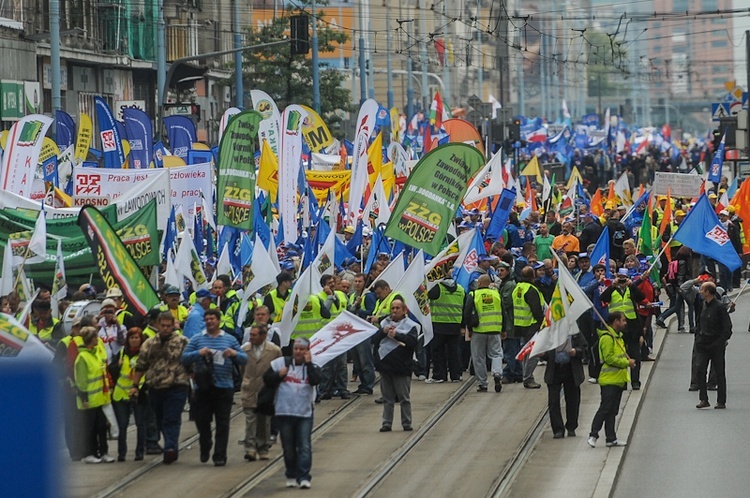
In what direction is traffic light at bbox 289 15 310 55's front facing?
away from the camera

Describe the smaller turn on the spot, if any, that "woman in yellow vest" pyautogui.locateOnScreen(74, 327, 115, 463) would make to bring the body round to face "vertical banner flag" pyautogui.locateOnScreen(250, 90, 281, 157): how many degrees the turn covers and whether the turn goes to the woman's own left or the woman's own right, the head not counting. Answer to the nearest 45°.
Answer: approximately 135° to the woman's own left

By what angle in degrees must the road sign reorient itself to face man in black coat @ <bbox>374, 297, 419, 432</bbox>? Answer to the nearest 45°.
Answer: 0° — it already faces them

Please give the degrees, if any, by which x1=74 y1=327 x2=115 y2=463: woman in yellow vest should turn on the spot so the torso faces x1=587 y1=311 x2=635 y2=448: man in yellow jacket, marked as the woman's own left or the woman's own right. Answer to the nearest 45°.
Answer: approximately 45° to the woman's own left

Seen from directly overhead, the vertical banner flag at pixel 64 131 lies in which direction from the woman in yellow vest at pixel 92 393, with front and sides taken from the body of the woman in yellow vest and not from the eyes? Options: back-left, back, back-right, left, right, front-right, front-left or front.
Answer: back-left
